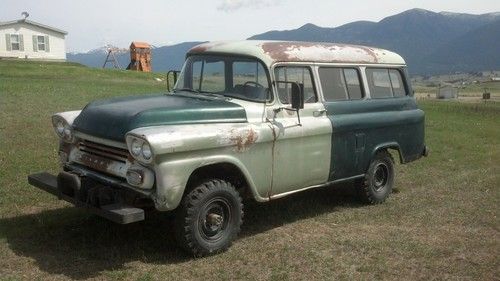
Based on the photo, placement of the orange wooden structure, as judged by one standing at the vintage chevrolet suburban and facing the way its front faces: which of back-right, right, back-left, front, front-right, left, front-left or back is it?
back-right

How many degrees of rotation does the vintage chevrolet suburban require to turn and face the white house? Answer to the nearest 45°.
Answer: approximately 135° to its right

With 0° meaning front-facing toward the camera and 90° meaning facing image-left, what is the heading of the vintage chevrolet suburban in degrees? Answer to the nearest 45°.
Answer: approximately 45°
